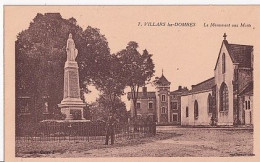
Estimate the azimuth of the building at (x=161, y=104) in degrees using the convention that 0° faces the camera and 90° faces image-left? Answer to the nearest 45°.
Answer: approximately 0°

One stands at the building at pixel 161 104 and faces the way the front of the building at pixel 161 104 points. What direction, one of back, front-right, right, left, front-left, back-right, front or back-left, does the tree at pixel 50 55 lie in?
right

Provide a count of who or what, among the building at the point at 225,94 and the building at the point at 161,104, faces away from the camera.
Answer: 0

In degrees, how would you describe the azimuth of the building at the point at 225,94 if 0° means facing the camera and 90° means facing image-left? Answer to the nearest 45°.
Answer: approximately 45°

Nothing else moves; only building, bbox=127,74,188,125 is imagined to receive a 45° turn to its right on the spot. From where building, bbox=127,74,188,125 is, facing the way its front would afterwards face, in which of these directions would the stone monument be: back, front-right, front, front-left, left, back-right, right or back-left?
front-right

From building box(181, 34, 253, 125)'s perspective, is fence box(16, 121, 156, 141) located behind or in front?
in front

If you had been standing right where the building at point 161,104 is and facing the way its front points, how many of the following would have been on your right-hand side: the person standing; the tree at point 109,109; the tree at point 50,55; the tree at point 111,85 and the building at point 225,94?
4
